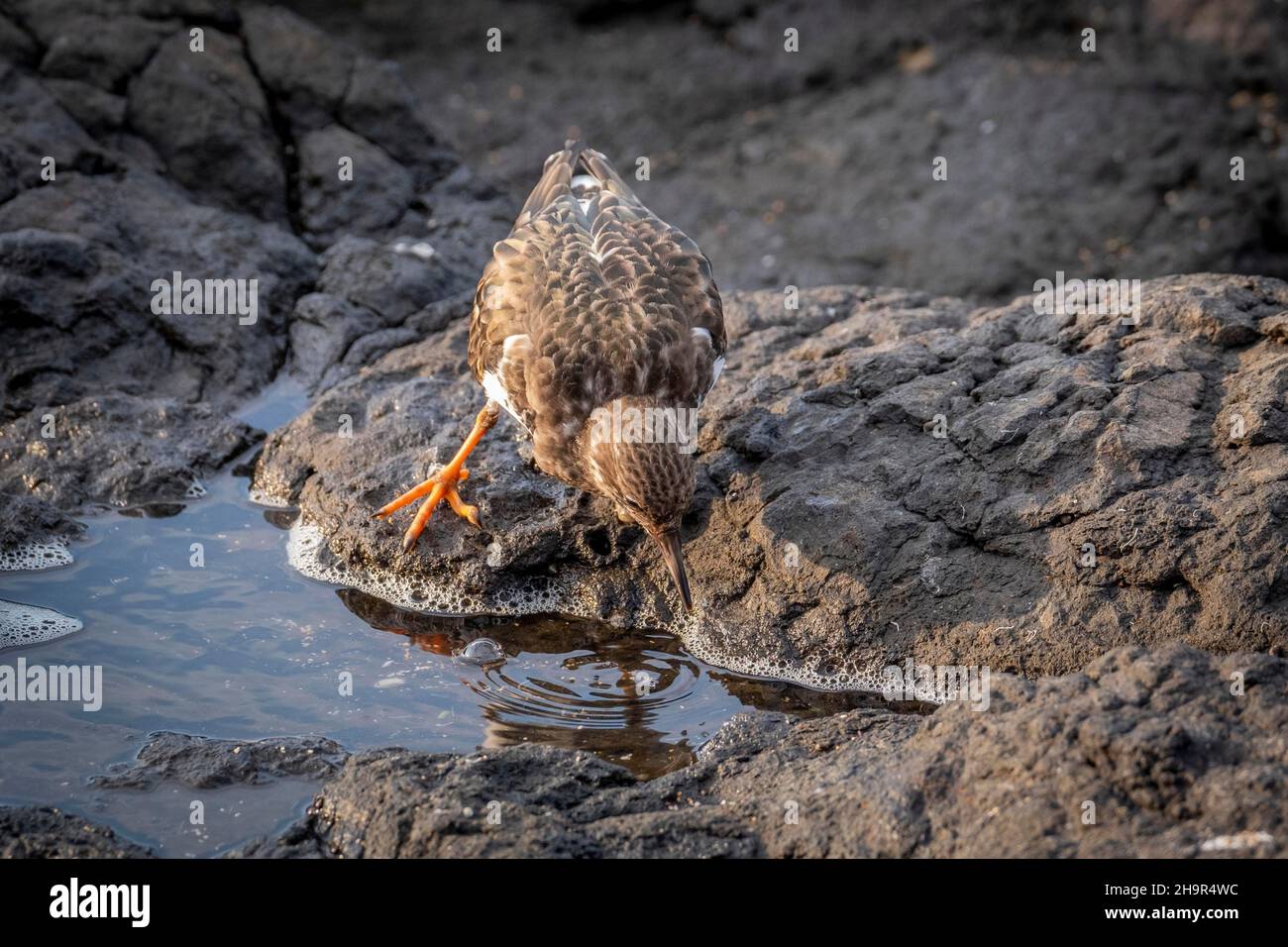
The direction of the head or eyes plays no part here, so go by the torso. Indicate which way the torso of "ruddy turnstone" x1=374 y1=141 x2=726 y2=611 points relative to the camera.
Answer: toward the camera
